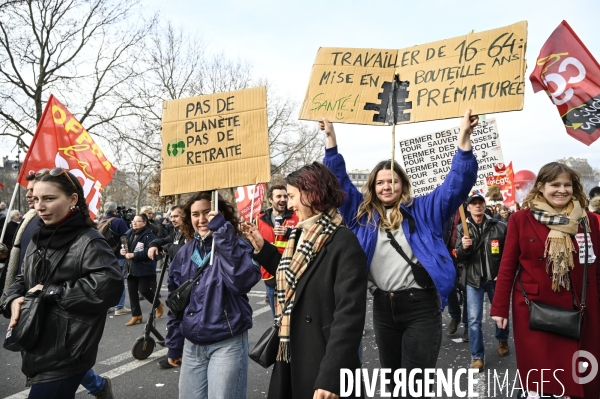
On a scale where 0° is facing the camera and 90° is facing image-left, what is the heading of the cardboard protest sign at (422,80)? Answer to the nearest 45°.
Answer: approximately 0°

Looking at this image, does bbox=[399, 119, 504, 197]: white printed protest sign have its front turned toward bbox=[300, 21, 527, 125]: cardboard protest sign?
yes

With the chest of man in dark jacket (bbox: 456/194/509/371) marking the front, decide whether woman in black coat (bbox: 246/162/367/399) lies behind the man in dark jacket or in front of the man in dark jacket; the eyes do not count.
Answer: in front

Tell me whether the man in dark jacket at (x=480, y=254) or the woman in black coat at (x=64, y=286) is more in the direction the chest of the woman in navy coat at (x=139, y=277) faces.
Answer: the woman in black coat

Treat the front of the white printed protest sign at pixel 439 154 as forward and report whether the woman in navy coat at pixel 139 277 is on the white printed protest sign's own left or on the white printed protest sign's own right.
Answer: on the white printed protest sign's own right
